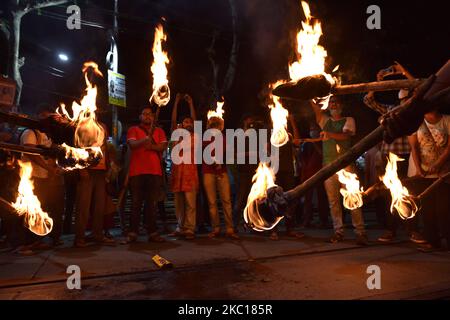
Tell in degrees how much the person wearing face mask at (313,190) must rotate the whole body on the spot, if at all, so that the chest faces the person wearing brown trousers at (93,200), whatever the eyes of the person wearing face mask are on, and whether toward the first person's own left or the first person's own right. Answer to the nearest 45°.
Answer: approximately 45° to the first person's own right

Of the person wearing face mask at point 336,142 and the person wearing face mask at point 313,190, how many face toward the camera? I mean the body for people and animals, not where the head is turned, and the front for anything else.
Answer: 2

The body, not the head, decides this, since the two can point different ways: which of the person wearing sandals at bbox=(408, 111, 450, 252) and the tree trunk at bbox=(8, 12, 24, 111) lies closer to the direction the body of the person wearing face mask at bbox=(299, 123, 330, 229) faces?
the person wearing sandals

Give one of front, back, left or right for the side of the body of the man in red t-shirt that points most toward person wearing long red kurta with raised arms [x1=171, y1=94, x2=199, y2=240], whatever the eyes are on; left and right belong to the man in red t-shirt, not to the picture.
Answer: left

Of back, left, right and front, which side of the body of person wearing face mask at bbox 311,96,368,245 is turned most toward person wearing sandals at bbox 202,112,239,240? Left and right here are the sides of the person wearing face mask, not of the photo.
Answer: right

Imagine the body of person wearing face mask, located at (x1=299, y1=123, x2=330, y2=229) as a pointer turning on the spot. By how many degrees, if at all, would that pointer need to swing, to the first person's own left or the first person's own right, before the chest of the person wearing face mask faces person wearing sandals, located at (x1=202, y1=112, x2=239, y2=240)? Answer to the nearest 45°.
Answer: approximately 45° to the first person's own right

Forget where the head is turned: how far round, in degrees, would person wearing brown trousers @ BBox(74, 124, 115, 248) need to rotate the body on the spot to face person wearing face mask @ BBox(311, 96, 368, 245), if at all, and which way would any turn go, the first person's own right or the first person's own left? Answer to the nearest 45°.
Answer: approximately 45° to the first person's own left

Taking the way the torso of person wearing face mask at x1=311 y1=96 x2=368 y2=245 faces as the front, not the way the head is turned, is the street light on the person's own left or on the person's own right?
on the person's own right
